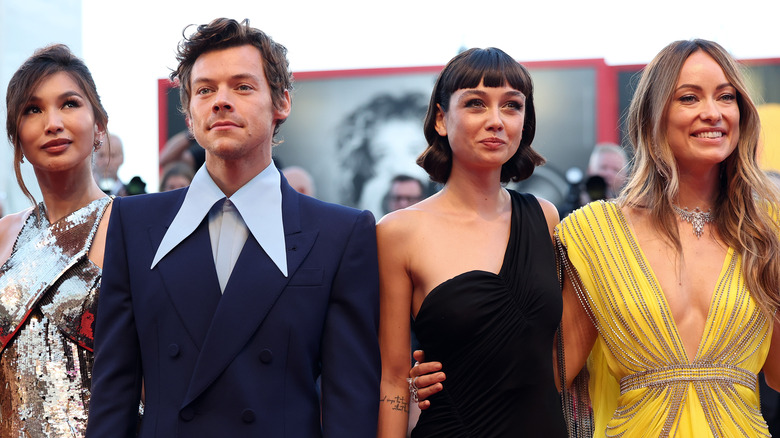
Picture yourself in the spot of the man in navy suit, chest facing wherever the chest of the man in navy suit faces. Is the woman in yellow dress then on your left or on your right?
on your left

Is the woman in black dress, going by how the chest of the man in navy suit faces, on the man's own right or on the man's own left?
on the man's own left

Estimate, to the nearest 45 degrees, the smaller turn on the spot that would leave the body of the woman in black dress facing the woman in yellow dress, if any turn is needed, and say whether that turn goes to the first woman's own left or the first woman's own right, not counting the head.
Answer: approximately 45° to the first woman's own left

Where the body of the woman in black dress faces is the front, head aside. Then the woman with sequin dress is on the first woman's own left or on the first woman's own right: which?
on the first woman's own right

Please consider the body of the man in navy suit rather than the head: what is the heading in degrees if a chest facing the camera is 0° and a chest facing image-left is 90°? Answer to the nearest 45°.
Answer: approximately 0°

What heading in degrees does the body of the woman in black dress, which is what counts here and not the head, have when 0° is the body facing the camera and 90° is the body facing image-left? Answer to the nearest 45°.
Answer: approximately 315°
